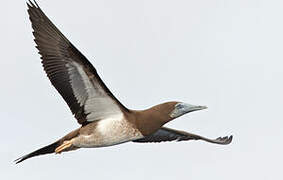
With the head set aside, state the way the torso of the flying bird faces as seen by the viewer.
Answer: to the viewer's right
